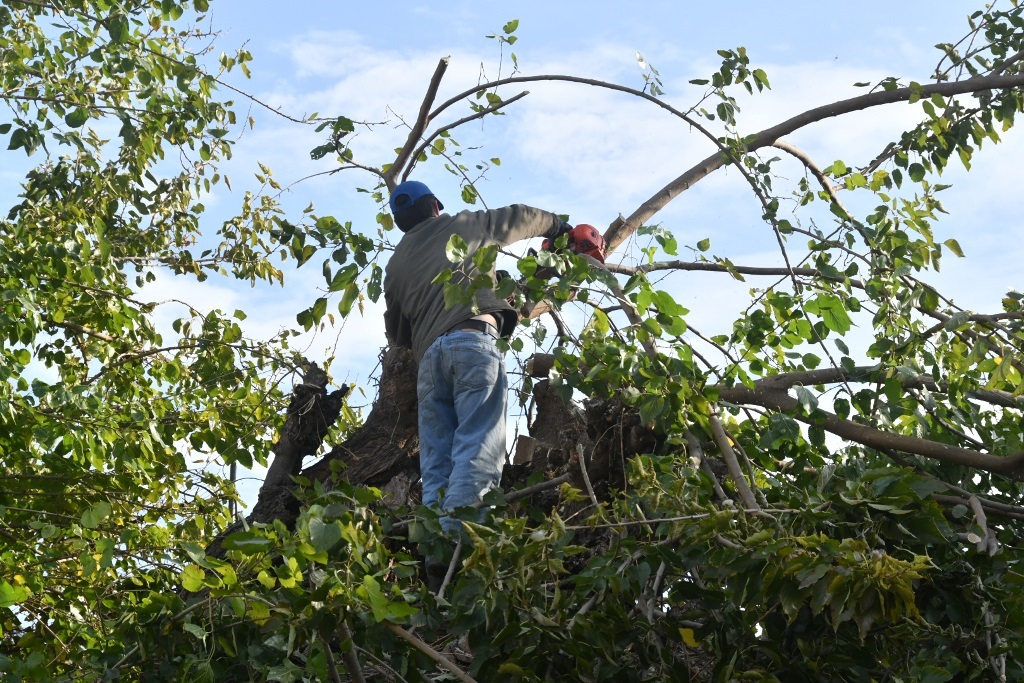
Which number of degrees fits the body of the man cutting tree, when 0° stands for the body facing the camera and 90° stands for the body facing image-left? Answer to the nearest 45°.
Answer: approximately 180°
